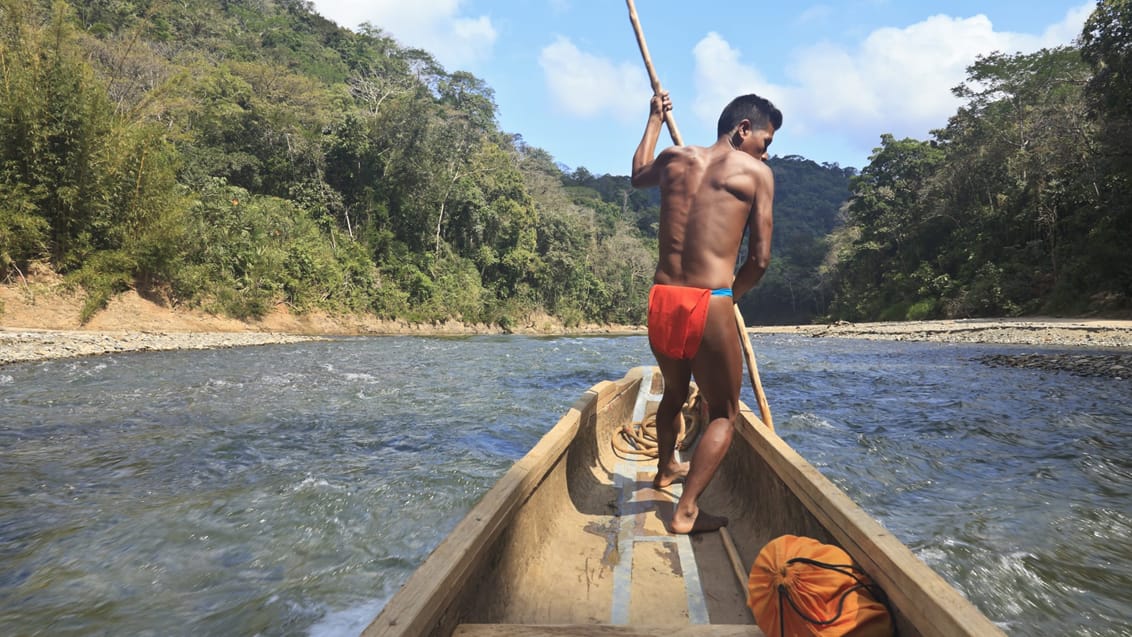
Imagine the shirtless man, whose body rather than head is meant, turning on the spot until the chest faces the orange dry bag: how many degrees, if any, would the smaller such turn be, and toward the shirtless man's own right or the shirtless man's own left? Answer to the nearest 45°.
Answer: approximately 135° to the shirtless man's own right

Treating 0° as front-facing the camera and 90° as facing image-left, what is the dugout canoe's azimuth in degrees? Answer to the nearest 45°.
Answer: approximately 180°

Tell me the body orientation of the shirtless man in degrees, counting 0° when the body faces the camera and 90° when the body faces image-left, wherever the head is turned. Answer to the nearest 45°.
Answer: approximately 225°
